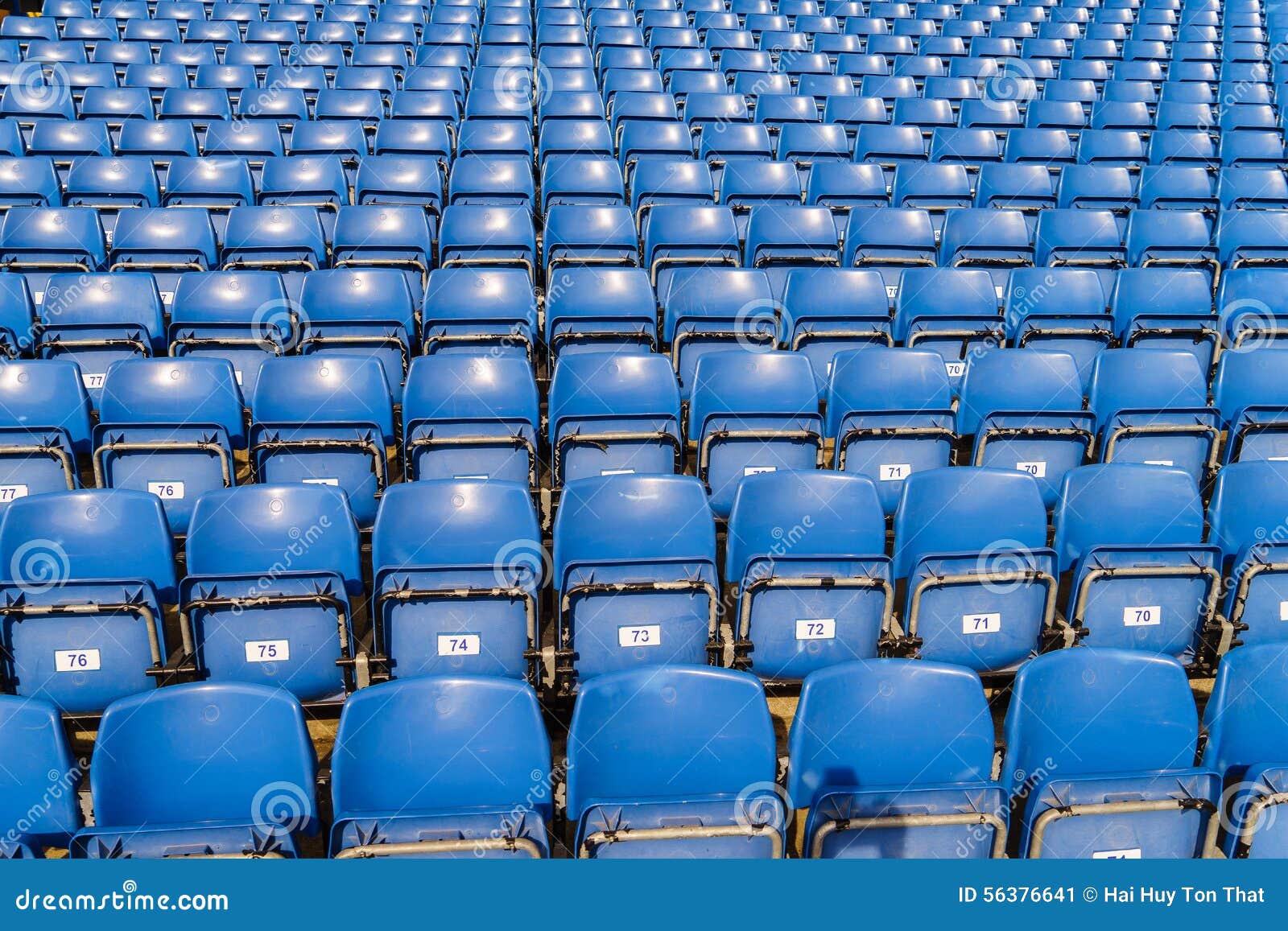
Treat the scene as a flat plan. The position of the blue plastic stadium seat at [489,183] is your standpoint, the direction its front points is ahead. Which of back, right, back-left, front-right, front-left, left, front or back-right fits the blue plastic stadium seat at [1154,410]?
front-left

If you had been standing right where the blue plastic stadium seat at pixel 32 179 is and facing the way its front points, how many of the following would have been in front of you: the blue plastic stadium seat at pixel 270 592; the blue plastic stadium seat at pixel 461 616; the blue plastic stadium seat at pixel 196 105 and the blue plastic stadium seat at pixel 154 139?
2

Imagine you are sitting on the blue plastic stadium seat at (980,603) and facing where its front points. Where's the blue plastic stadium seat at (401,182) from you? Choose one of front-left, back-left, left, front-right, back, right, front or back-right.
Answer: back-right

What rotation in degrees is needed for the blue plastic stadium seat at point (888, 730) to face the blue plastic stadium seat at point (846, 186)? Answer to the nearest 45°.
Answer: approximately 180°

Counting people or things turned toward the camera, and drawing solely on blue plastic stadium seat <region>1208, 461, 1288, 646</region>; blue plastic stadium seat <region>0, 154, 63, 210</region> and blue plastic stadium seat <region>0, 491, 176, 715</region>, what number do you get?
3

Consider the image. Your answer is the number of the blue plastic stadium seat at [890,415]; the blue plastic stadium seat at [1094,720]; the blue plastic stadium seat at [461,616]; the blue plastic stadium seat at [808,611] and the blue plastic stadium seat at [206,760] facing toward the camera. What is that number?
5

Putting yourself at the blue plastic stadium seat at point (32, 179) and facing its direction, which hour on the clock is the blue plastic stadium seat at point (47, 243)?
the blue plastic stadium seat at point (47, 243) is roughly at 12 o'clock from the blue plastic stadium seat at point (32, 179).

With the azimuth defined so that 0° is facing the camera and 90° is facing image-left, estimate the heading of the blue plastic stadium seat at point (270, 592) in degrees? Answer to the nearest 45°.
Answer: approximately 0°

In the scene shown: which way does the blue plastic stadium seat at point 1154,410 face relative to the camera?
toward the camera

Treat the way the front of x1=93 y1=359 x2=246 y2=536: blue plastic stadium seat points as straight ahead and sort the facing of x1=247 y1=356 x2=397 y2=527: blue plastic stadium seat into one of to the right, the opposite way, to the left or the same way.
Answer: the same way

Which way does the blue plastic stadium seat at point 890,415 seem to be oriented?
toward the camera

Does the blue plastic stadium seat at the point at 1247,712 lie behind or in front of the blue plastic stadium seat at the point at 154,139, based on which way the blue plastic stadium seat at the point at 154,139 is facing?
in front

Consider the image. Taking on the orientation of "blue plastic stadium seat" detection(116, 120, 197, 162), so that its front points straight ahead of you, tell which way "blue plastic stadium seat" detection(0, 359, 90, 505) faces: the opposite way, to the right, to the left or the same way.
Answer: the same way

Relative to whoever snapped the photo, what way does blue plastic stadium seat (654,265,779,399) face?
facing the viewer

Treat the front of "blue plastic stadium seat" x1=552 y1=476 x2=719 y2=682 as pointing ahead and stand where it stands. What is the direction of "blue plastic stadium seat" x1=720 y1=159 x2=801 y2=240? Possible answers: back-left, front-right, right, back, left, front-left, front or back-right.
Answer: back

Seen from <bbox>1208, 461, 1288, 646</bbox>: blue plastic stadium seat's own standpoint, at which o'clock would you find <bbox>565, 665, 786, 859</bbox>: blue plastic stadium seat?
<bbox>565, 665, 786, 859</bbox>: blue plastic stadium seat is roughly at 1 o'clock from <bbox>1208, 461, 1288, 646</bbox>: blue plastic stadium seat.

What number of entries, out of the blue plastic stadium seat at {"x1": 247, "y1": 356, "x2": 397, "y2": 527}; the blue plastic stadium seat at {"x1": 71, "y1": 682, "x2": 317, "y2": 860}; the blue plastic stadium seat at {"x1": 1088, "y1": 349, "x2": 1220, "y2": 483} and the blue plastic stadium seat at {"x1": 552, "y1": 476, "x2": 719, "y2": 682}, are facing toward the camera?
4

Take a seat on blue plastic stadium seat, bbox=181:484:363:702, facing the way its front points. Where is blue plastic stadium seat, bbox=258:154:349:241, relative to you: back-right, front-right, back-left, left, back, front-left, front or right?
back

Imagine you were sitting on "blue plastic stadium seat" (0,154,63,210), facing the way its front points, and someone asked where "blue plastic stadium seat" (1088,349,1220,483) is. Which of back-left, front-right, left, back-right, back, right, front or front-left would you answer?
front-left

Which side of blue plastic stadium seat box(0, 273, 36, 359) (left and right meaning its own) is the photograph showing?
front
